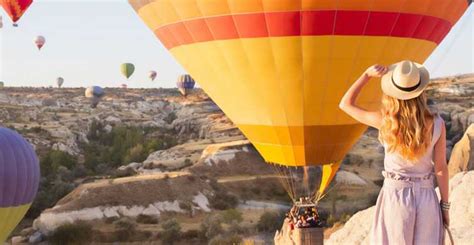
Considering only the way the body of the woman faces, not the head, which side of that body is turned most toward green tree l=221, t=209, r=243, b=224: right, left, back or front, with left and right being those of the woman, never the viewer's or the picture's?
front

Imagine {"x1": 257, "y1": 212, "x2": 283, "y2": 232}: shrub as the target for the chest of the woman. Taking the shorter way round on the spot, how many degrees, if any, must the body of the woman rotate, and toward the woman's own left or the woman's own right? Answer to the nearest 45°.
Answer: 0° — they already face it

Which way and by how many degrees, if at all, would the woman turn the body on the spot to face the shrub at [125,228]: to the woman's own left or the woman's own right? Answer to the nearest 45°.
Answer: approximately 45° to the woman's own left

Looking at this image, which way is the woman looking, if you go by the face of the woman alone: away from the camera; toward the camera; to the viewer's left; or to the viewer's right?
away from the camera

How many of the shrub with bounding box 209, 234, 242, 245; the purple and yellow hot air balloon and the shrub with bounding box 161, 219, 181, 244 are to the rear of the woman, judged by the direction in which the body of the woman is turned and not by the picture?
0

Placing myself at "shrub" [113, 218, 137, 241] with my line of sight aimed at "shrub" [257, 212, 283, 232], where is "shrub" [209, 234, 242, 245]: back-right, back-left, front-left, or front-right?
front-right

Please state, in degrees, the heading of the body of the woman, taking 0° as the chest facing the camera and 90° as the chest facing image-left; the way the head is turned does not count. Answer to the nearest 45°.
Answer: approximately 180°

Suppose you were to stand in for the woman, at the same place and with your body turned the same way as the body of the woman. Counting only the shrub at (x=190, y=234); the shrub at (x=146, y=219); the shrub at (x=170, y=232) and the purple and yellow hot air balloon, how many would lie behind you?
0

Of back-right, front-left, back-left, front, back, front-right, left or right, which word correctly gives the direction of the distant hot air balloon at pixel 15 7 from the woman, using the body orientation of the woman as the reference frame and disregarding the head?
front-left

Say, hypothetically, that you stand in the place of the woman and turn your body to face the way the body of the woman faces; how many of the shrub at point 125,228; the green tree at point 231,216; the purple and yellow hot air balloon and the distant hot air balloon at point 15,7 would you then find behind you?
0

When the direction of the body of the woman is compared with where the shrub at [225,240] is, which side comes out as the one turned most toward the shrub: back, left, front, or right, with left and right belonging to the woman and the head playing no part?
front

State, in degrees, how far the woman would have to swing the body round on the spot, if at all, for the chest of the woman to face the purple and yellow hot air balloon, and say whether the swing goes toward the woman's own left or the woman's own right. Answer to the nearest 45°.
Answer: approximately 45° to the woman's own left
